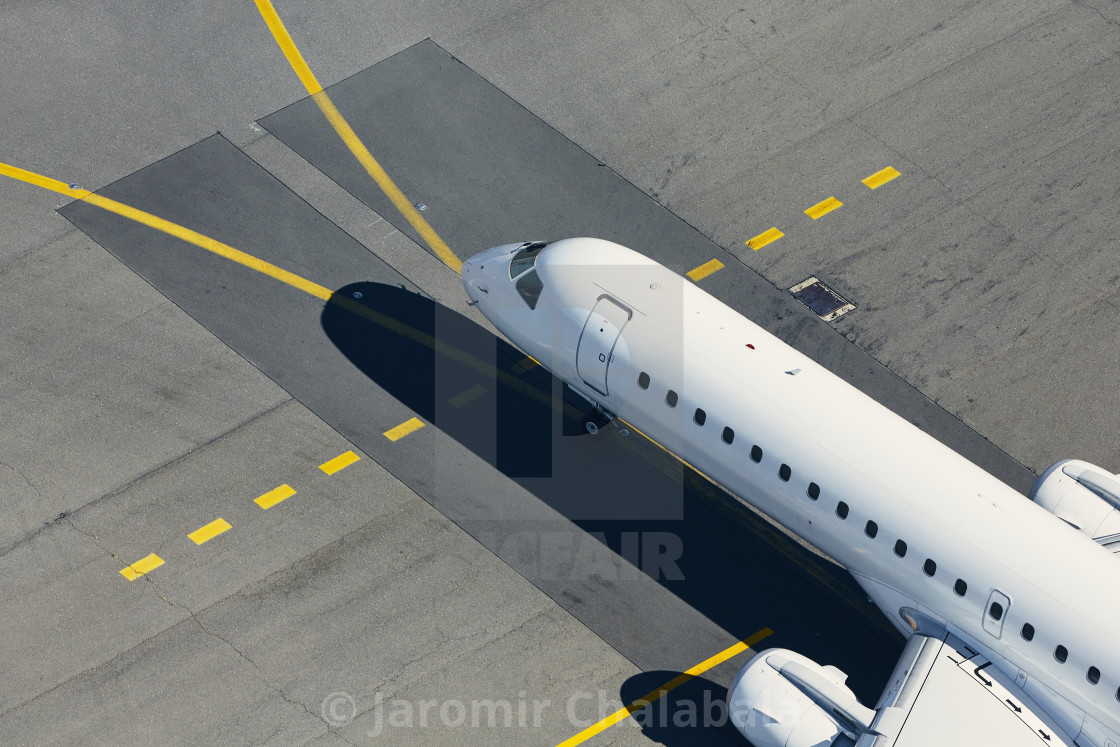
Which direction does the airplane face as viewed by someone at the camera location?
facing away from the viewer and to the left of the viewer
